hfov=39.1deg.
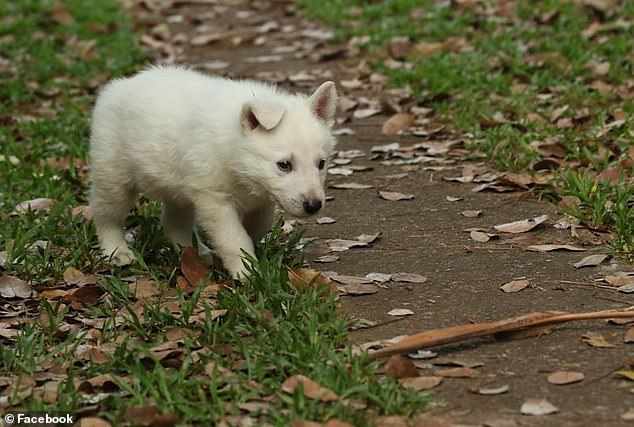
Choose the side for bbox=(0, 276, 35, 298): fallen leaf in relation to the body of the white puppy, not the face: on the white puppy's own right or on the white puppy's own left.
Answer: on the white puppy's own right

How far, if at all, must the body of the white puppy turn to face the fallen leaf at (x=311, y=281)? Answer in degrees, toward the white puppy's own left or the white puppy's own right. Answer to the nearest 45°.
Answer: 0° — it already faces it

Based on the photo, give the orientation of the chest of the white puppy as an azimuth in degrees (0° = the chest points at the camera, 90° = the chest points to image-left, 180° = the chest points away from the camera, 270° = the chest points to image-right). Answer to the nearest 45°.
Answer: approximately 315°

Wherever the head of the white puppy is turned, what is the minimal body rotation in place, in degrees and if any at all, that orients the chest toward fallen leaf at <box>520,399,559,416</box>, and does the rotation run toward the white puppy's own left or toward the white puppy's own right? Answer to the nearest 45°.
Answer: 0° — it already faces it

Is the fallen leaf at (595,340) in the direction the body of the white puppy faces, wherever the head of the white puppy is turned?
yes

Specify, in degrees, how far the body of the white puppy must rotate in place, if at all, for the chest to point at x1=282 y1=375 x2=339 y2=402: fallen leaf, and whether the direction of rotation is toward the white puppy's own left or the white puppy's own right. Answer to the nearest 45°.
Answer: approximately 45° to the white puppy's own right

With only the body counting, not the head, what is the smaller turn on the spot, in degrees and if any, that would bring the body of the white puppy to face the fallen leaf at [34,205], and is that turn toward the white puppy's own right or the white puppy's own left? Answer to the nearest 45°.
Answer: approximately 180°

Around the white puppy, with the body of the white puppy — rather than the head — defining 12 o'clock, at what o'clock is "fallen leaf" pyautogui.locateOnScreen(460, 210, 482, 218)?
The fallen leaf is roughly at 10 o'clock from the white puppy.

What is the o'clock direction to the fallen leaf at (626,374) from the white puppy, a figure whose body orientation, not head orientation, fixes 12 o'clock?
The fallen leaf is roughly at 12 o'clock from the white puppy.
